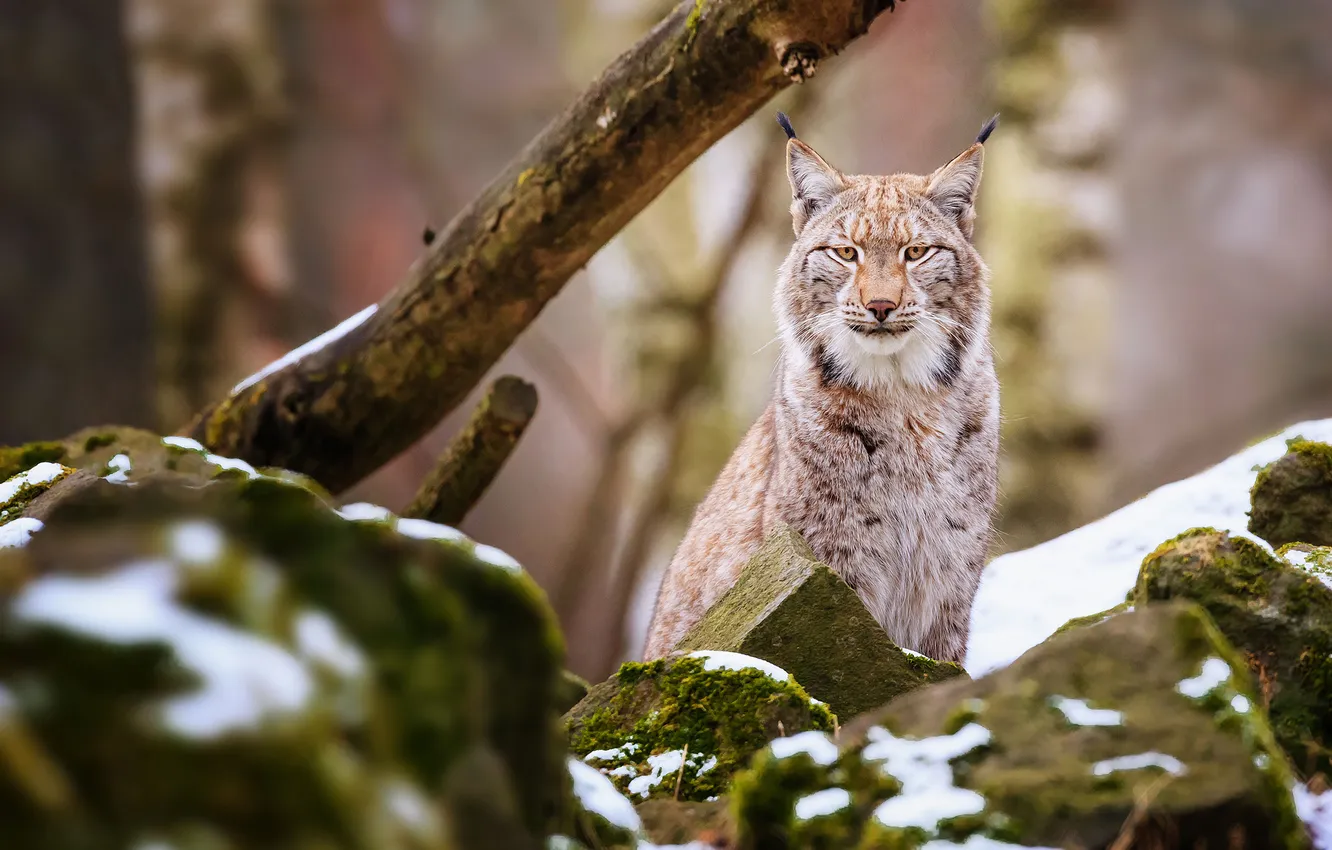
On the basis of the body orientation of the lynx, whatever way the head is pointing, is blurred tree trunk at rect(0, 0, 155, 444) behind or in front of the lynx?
behind

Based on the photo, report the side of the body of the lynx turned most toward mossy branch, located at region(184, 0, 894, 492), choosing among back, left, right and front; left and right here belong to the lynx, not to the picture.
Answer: right

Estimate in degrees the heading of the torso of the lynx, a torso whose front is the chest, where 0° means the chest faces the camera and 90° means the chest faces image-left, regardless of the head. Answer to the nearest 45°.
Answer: approximately 315°

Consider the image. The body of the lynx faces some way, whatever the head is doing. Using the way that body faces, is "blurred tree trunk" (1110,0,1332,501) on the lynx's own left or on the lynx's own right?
on the lynx's own left

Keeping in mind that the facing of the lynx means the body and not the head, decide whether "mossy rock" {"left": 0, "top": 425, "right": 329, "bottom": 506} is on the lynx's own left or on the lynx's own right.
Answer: on the lynx's own right

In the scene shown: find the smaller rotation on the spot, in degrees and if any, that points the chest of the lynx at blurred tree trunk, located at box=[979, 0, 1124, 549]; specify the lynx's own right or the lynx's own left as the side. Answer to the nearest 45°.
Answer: approximately 135° to the lynx's own left

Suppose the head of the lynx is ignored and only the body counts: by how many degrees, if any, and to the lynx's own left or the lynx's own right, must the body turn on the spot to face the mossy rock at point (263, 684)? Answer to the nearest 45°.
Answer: approximately 45° to the lynx's own right
